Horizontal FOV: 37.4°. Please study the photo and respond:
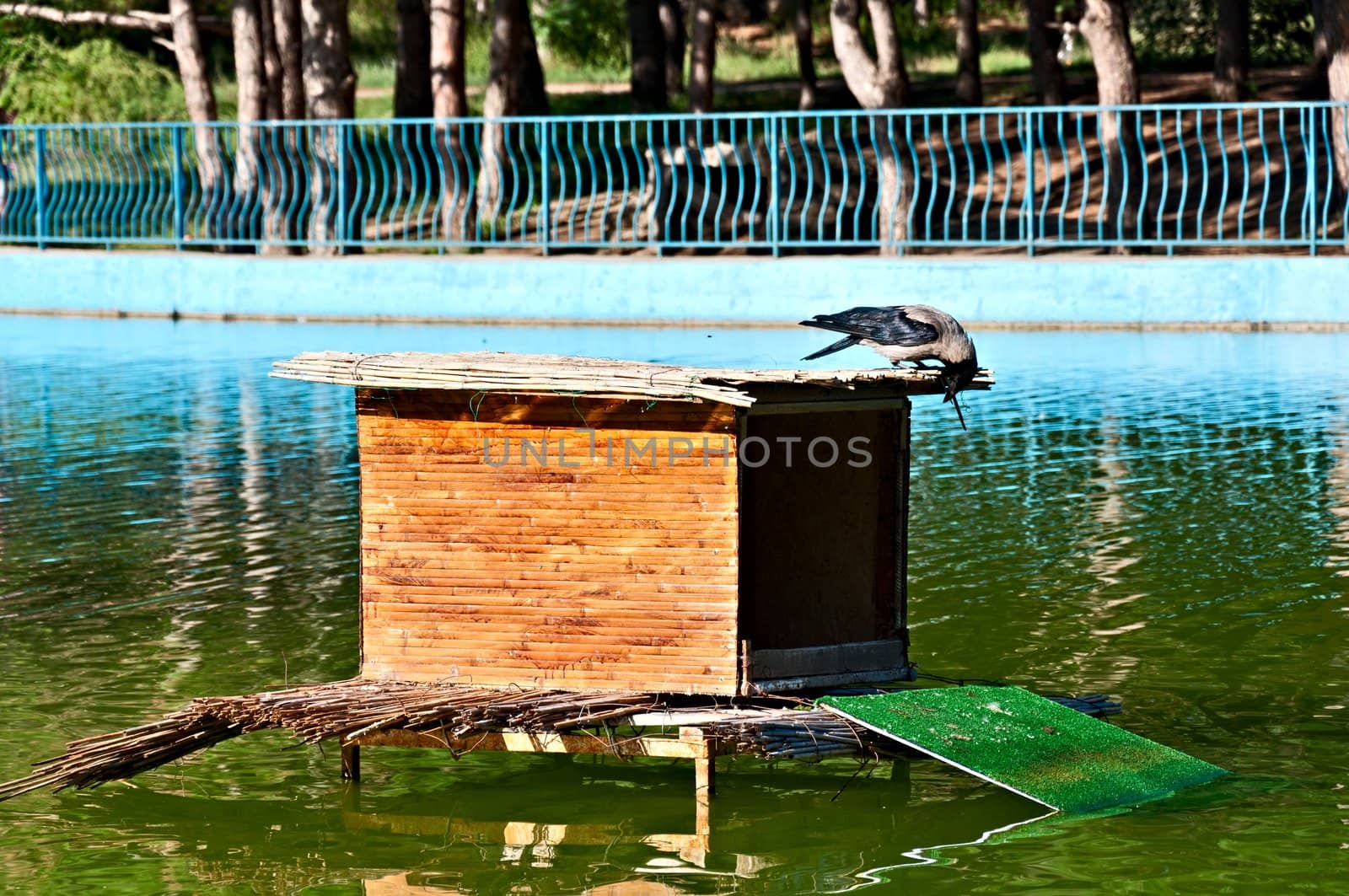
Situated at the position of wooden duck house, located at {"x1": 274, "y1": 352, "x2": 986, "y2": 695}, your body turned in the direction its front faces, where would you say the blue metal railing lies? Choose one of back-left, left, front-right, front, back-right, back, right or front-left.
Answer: back-left

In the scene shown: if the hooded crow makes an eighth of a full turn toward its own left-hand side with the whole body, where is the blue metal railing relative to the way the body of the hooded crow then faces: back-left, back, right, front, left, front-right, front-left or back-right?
front-left

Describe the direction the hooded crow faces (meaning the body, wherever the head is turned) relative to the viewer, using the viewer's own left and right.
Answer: facing to the right of the viewer
